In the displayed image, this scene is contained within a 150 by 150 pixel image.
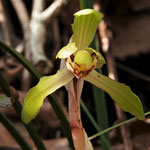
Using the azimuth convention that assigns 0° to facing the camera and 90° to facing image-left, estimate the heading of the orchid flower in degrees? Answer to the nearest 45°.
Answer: approximately 0°

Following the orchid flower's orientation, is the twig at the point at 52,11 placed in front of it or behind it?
behind

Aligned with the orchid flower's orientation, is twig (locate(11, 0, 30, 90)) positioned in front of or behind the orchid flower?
behind

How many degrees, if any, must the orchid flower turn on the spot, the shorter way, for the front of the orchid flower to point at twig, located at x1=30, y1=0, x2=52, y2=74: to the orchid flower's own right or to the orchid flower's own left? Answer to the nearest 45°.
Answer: approximately 180°

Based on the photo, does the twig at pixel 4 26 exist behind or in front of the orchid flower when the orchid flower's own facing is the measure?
behind
